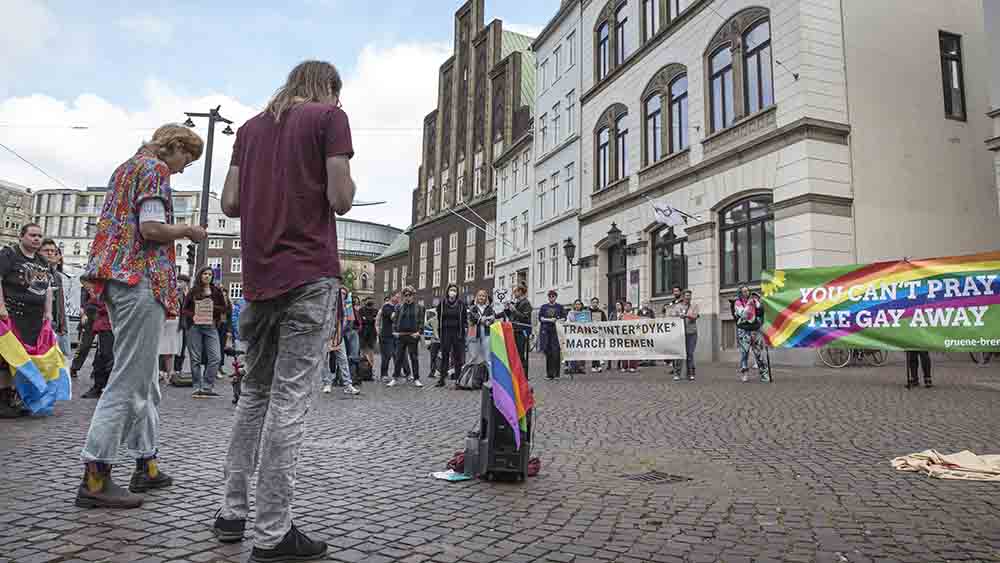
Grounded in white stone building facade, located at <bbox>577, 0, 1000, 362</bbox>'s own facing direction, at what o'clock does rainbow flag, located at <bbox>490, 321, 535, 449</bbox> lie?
The rainbow flag is roughly at 11 o'clock from the white stone building facade.

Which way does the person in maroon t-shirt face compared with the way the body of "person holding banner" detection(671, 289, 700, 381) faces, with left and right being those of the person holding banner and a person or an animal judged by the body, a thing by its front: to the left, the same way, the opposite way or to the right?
the opposite way

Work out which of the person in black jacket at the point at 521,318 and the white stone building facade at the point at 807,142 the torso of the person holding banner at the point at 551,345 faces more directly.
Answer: the person in black jacket

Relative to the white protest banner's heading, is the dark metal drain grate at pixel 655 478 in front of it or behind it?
in front

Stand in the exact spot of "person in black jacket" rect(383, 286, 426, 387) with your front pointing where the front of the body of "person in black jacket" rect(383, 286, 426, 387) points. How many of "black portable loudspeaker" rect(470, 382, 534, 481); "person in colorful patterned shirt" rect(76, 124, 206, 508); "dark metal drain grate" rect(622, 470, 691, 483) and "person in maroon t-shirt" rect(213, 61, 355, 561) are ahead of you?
4

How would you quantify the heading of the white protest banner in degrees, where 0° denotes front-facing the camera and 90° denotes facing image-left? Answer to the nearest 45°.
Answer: approximately 0°

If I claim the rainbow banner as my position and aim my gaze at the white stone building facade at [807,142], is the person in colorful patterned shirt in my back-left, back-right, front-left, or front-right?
back-left

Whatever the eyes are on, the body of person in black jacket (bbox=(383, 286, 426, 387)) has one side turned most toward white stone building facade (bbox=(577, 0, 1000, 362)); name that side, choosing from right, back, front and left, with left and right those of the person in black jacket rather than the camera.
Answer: left

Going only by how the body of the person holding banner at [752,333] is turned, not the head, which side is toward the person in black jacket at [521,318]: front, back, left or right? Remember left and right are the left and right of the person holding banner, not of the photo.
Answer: right

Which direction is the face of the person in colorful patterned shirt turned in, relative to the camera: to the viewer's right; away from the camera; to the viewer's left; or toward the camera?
to the viewer's right
